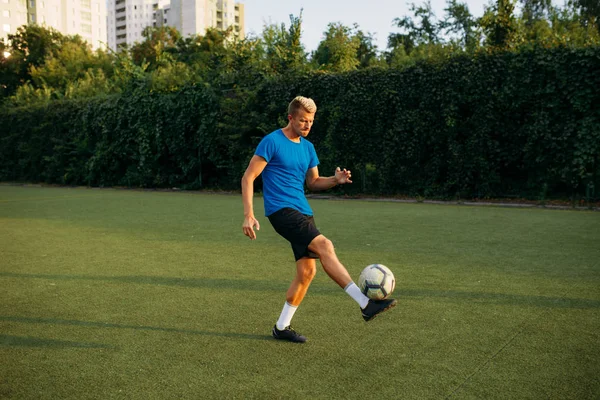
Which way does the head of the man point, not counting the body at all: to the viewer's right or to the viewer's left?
to the viewer's right

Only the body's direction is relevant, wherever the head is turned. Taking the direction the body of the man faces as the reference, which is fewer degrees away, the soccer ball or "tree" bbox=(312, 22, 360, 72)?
the soccer ball

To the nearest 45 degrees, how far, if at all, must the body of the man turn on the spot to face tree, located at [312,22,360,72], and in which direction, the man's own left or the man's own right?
approximately 135° to the man's own left

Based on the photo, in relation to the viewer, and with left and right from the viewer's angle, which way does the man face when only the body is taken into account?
facing the viewer and to the right of the viewer

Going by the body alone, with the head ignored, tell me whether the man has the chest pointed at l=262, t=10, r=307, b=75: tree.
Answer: no

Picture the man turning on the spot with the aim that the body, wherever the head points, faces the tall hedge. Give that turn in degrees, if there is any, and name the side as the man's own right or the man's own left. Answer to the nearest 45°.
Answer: approximately 135° to the man's own left

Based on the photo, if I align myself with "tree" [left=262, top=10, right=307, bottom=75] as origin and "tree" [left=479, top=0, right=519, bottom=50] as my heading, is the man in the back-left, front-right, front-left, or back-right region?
front-right

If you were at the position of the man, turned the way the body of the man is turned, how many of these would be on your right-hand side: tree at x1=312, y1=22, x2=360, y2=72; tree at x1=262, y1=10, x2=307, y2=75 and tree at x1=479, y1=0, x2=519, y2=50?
0

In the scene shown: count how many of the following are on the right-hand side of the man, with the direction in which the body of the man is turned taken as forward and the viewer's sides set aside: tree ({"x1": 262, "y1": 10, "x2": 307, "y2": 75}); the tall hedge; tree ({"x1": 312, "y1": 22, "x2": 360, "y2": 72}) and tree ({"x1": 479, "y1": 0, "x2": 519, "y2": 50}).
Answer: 0

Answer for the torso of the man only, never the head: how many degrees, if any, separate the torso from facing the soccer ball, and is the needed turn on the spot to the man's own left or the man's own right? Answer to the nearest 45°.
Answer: approximately 45° to the man's own left
